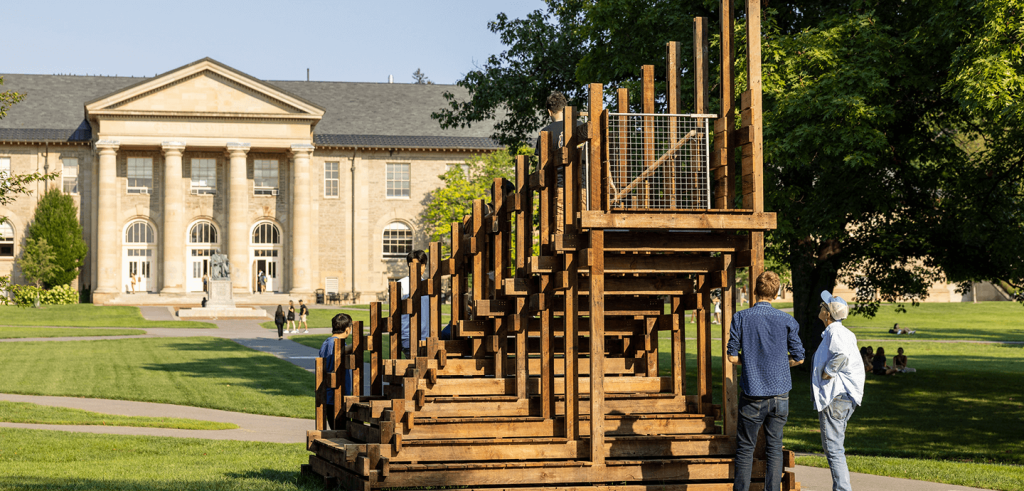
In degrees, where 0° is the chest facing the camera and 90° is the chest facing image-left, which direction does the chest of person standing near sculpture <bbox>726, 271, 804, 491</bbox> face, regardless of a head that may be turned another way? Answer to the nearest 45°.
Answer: approximately 180°

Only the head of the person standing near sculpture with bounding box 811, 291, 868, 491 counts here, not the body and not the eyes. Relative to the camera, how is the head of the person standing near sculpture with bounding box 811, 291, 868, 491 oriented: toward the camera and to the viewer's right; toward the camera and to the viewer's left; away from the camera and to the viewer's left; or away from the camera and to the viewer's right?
away from the camera and to the viewer's left

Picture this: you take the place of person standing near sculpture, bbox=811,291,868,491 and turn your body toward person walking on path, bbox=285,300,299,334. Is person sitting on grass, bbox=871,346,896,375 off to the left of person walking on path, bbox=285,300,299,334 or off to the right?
right

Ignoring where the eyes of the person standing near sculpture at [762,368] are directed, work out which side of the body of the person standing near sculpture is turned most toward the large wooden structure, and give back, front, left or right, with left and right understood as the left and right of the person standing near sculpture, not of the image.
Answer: left

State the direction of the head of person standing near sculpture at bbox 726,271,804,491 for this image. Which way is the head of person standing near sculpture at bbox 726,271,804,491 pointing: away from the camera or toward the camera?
away from the camera

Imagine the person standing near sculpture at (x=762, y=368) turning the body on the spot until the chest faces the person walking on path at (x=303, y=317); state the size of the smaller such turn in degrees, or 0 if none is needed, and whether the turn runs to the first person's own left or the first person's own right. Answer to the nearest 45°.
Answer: approximately 45° to the first person's own left

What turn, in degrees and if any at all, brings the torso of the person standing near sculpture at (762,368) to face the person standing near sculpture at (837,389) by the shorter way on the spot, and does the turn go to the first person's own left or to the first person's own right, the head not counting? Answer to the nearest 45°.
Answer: approximately 45° to the first person's own right

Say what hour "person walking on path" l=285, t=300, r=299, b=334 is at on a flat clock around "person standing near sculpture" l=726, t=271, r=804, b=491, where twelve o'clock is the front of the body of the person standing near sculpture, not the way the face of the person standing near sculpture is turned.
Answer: The person walking on path is roughly at 11 o'clock from the person standing near sculpture.

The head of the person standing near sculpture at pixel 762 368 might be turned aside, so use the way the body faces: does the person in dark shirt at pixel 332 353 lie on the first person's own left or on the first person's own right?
on the first person's own left
